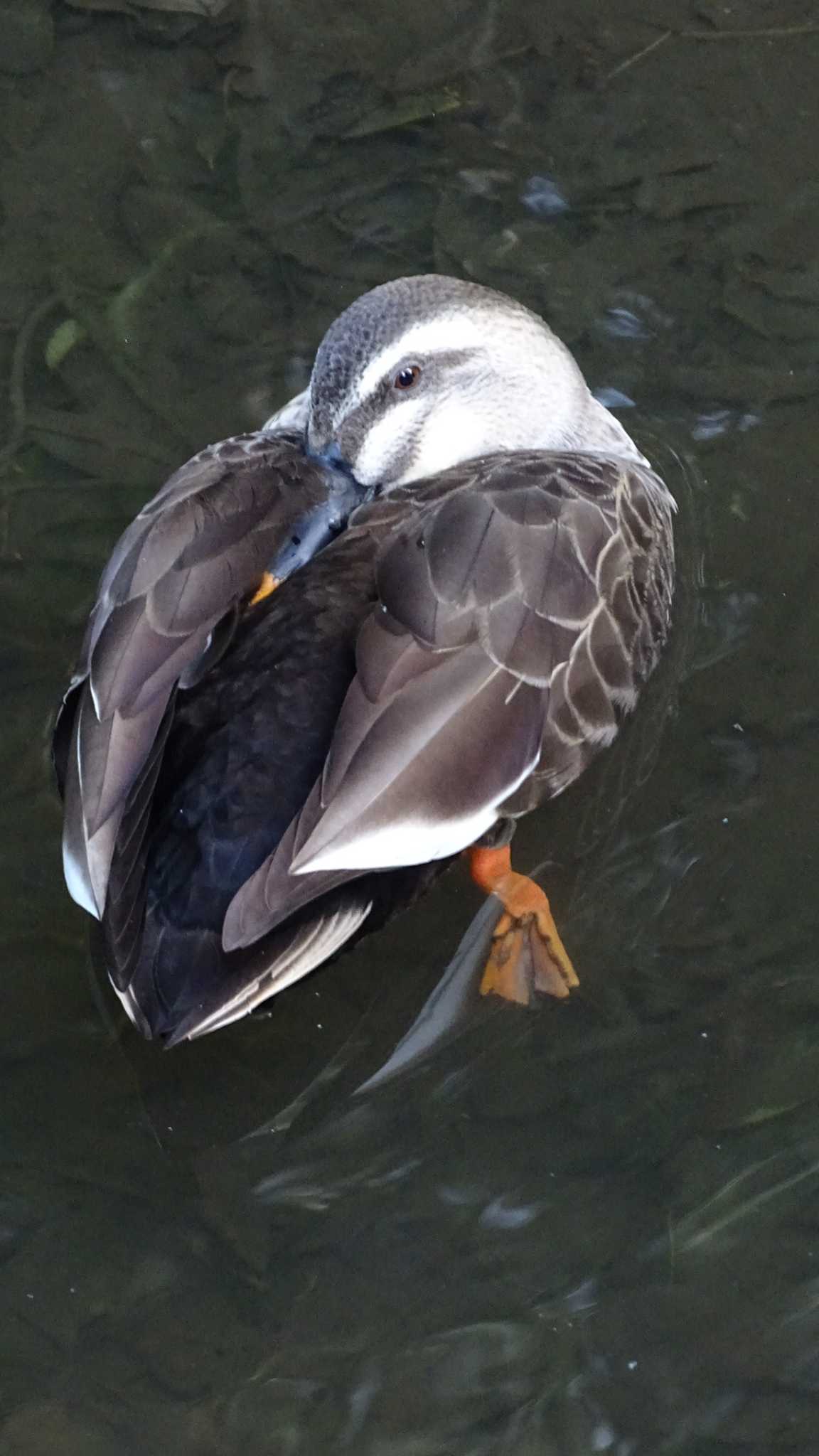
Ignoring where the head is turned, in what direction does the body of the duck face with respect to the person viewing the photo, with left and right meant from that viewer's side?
facing away from the viewer and to the right of the viewer
